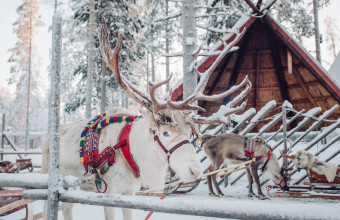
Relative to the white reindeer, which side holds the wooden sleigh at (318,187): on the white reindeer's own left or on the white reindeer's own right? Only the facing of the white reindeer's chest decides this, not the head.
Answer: on the white reindeer's own left

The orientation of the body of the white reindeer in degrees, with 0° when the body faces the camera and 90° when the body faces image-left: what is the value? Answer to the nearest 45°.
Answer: approximately 315°

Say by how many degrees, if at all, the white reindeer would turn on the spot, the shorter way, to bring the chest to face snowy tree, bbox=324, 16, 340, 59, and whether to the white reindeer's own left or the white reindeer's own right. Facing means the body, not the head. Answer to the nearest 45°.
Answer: approximately 90° to the white reindeer's own left
